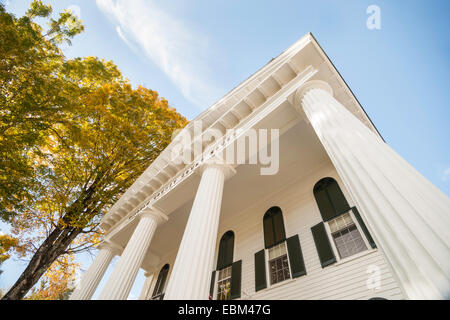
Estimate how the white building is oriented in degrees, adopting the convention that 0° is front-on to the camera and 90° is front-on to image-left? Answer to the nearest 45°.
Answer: approximately 45°

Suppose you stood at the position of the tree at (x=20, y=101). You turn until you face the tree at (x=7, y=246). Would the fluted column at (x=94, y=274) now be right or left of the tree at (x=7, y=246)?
right

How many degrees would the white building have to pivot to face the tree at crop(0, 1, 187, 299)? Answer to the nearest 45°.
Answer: approximately 45° to its right
